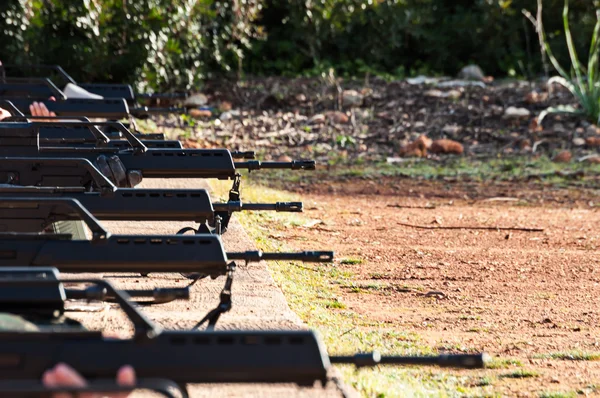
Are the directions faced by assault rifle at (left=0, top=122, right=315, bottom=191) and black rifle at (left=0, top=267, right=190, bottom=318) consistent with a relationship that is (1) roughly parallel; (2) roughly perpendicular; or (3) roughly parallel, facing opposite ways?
roughly parallel

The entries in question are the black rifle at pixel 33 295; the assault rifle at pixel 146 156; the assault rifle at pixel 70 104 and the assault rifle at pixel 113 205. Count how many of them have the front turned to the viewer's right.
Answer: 4

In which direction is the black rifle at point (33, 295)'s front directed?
to the viewer's right

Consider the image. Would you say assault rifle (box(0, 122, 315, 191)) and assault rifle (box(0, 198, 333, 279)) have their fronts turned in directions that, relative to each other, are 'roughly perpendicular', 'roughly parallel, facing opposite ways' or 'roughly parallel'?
roughly parallel

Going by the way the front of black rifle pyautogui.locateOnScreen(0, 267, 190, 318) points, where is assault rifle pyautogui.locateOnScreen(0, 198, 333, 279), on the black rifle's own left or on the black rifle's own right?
on the black rifle's own left

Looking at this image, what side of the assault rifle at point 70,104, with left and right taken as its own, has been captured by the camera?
right

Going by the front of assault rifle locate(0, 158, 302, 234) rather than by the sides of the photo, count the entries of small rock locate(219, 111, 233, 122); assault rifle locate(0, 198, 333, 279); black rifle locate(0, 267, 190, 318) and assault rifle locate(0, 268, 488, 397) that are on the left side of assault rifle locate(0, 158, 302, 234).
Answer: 1

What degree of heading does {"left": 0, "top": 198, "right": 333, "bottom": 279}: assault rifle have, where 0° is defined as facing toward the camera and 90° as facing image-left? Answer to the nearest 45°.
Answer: approximately 270°

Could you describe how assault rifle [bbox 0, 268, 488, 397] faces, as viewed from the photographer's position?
facing to the right of the viewer

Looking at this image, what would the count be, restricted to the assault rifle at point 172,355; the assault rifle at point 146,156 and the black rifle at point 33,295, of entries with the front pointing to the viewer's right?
3

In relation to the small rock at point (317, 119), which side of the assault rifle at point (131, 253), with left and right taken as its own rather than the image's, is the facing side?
left

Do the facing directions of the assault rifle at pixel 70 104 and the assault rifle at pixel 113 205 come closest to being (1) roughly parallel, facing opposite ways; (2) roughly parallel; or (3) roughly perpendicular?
roughly parallel
